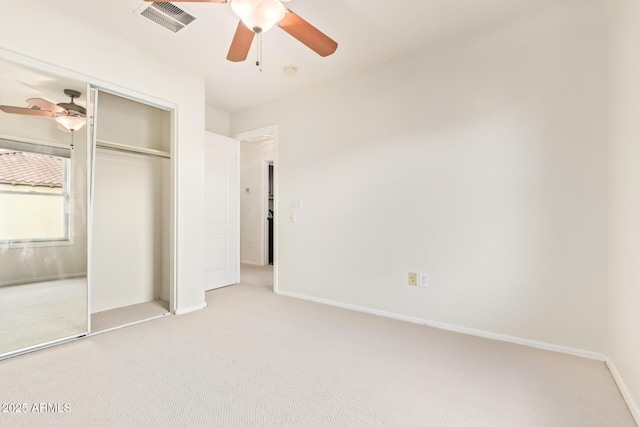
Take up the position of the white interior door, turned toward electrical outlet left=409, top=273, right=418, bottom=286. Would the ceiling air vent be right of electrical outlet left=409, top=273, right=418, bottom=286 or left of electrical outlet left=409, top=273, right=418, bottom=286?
right

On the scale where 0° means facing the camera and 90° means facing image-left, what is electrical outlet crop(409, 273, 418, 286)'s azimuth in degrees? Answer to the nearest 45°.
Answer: approximately 0°

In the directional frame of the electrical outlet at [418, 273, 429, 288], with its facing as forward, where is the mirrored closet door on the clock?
The mirrored closet door is roughly at 2 o'clock from the electrical outlet.

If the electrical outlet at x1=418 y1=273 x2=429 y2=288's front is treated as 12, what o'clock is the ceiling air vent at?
The ceiling air vent is roughly at 2 o'clock from the electrical outlet.

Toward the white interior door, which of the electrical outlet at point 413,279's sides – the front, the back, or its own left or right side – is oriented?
right

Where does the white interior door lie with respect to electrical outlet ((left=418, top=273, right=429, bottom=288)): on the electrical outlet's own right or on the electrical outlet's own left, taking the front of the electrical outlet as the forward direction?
on the electrical outlet's own right
